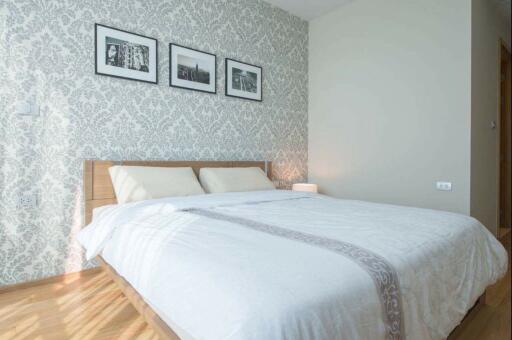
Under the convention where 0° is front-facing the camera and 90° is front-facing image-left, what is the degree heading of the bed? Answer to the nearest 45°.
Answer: approximately 315°

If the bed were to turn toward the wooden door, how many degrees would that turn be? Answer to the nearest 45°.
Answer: approximately 90° to its left
